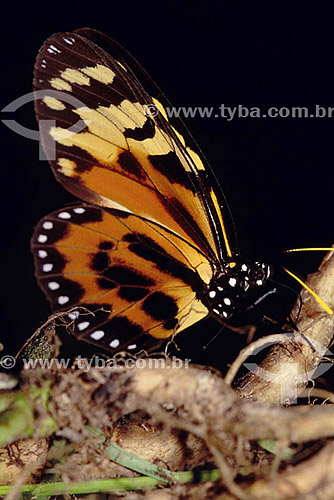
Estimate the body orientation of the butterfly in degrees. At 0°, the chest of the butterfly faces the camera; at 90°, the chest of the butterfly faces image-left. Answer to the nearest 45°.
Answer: approximately 270°
